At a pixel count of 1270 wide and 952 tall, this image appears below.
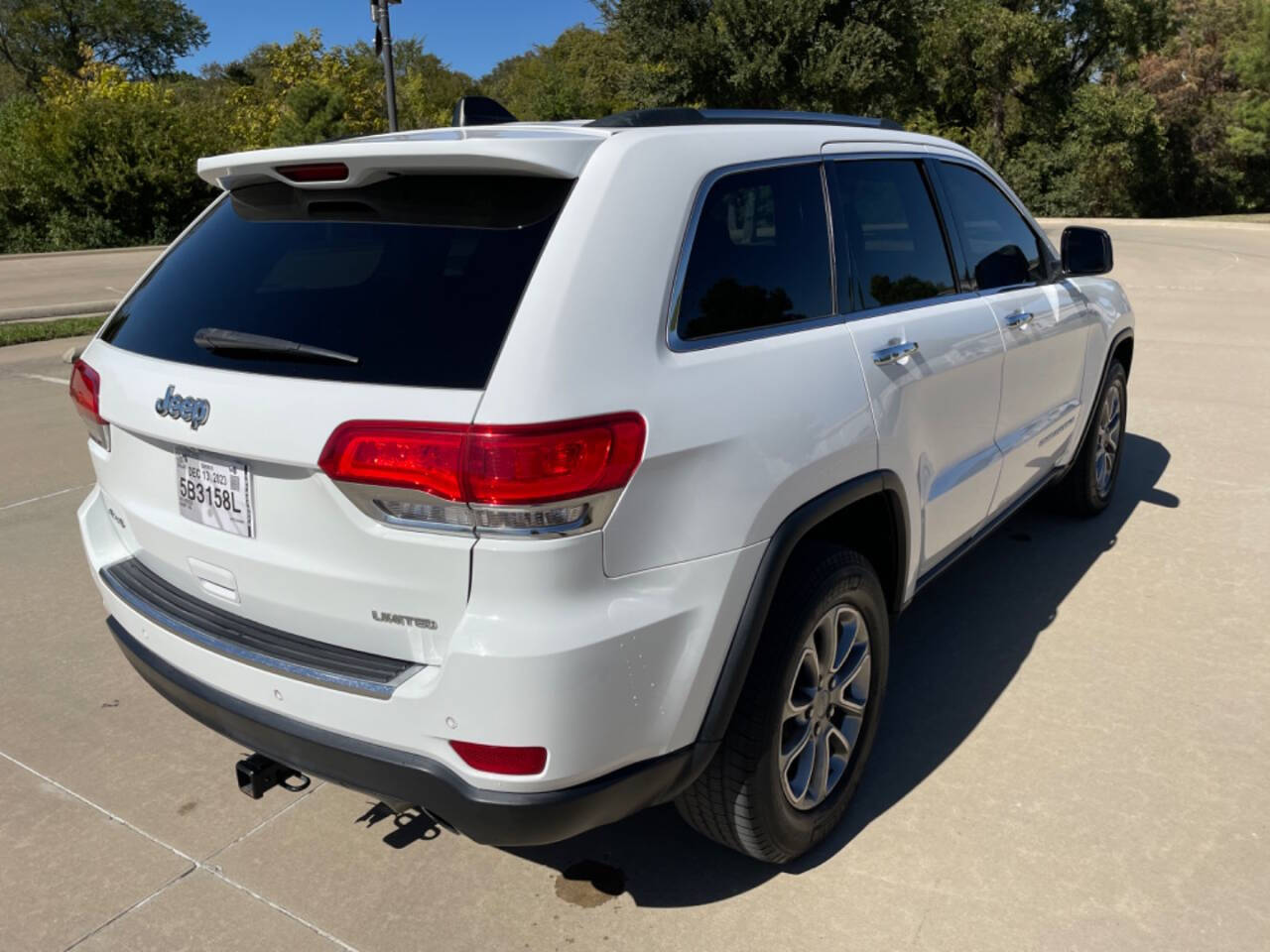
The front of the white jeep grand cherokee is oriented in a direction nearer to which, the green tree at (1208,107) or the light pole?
the green tree

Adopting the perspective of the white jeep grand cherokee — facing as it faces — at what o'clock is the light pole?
The light pole is roughly at 10 o'clock from the white jeep grand cherokee.

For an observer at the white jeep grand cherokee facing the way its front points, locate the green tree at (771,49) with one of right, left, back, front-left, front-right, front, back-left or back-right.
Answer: front-left

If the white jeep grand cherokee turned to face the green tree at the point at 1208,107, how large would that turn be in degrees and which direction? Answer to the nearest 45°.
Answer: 0° — it already faces it

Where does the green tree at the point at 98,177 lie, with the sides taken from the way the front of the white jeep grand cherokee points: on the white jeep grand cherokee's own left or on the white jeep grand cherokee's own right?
on the white jeep grand cherokee's own left

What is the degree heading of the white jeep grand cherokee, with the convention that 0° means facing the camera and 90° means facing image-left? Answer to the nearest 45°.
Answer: approximately 225°
